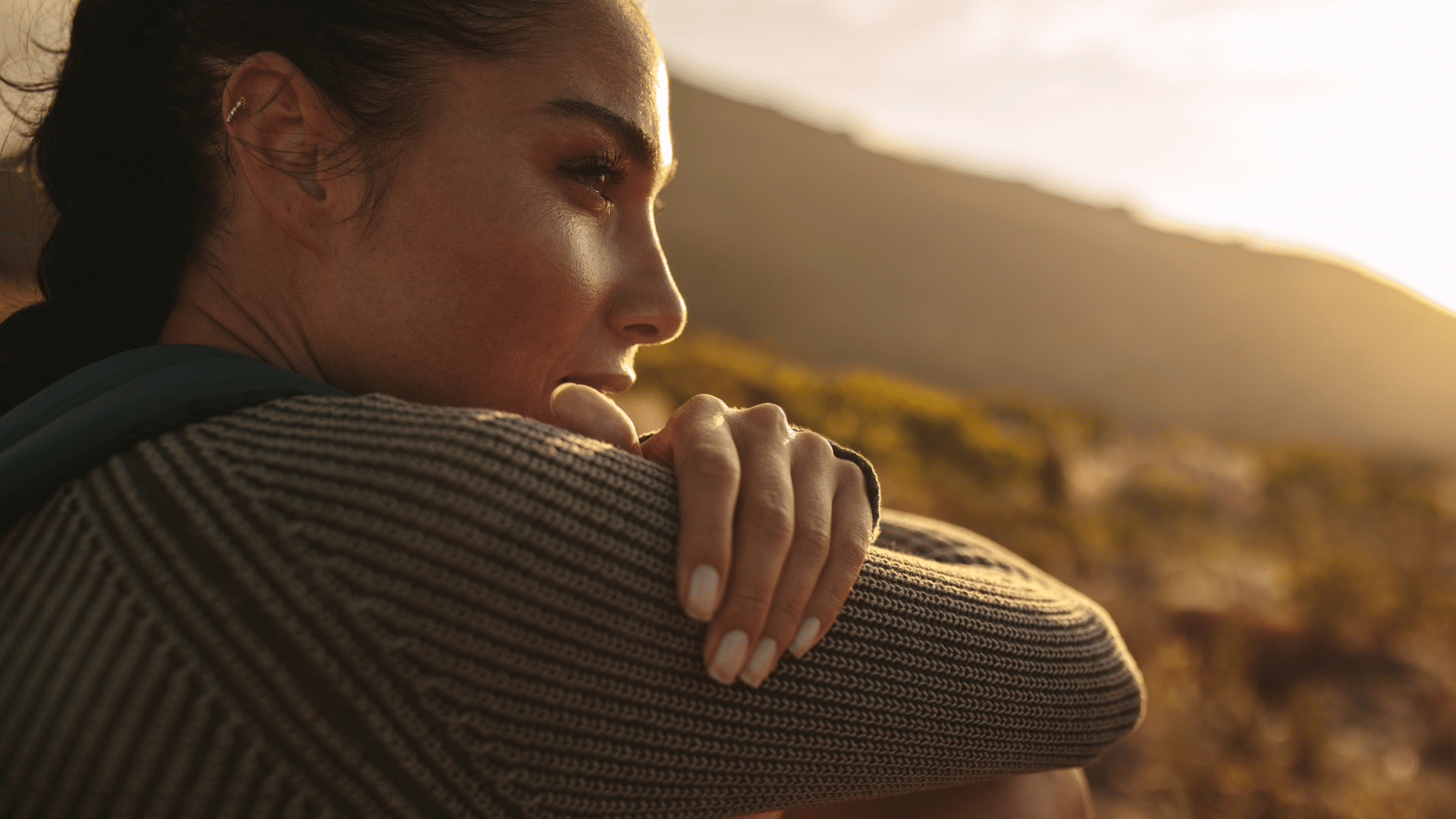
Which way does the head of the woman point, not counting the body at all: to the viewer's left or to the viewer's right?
to the viewer's right

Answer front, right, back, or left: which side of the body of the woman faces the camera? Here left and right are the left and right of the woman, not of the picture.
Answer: right

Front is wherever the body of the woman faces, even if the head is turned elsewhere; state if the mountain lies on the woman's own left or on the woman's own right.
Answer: on the woman's own left
